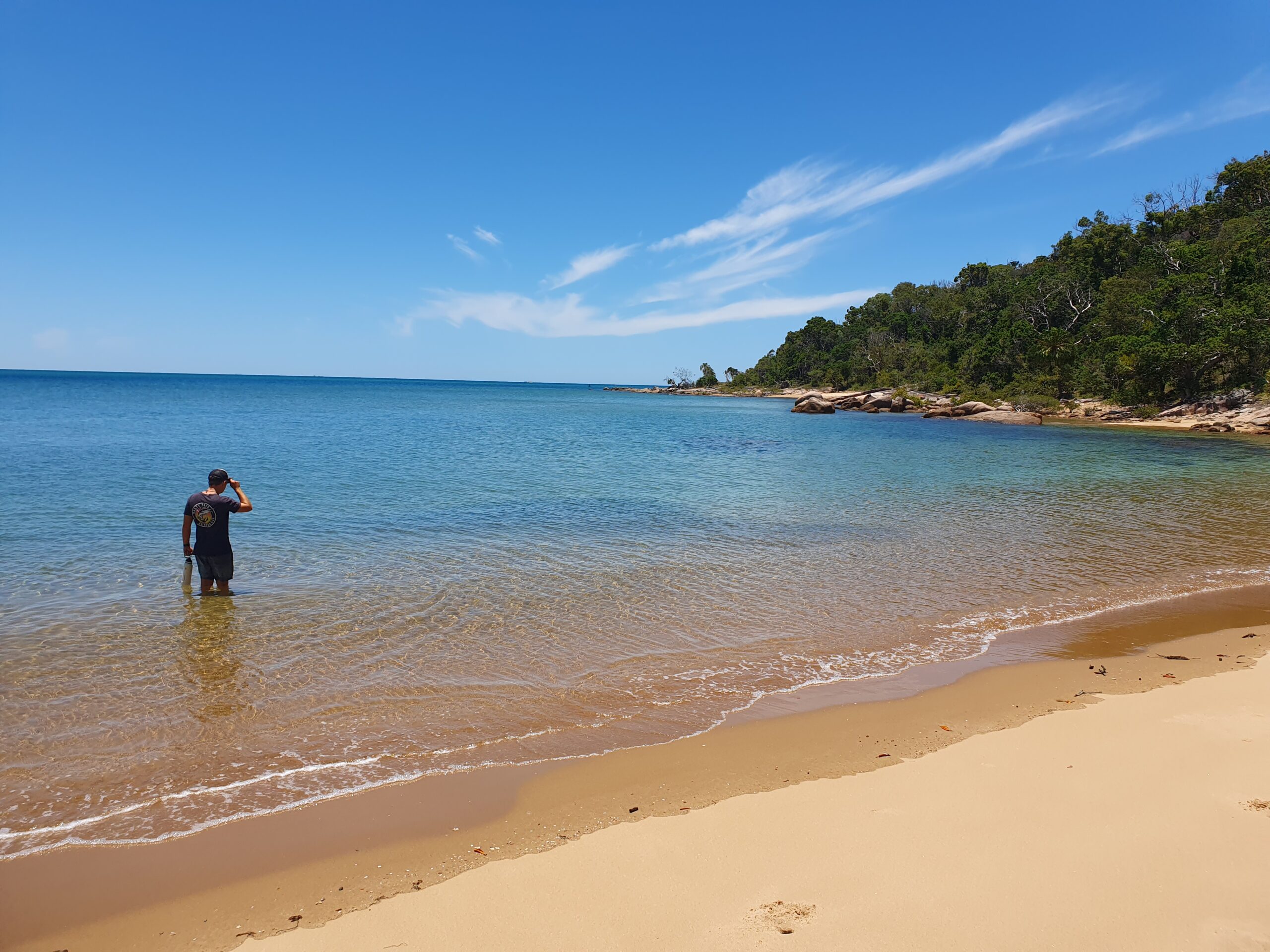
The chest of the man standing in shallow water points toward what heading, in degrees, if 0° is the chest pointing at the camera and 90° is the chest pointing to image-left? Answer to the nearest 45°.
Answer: approximately 225°
